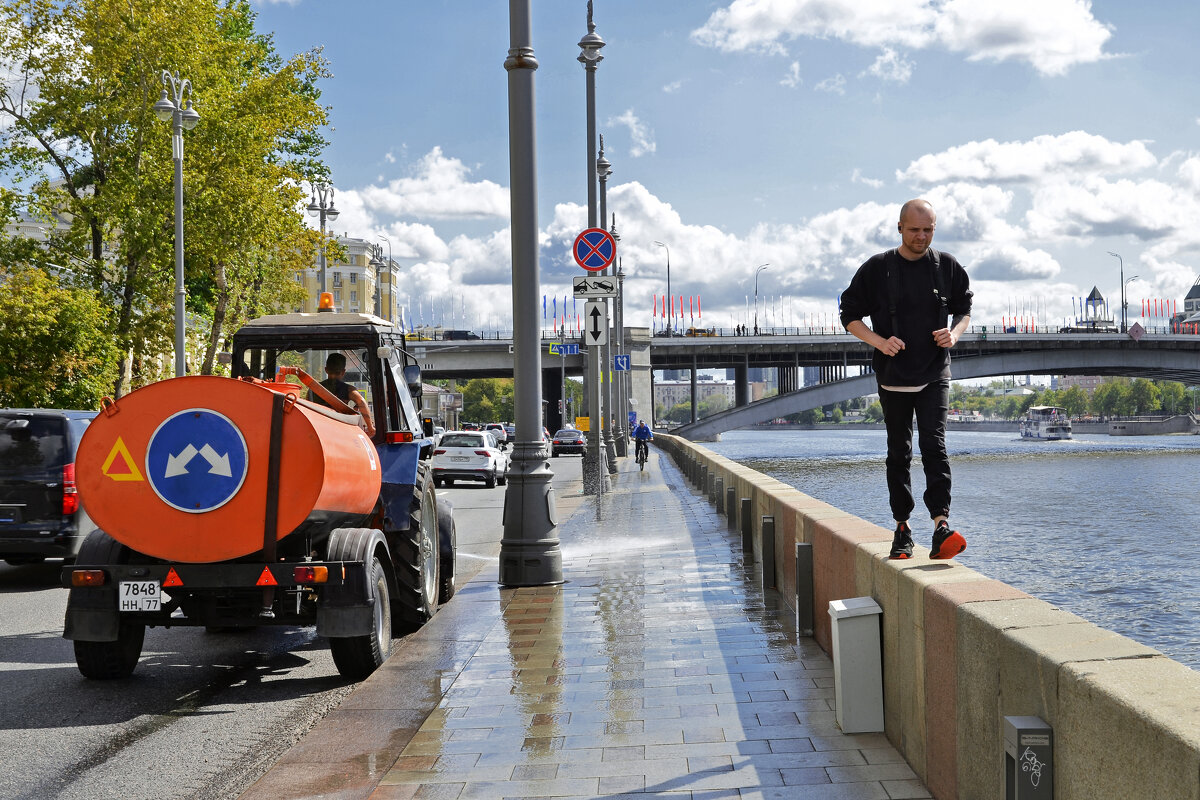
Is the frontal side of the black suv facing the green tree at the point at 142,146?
yes

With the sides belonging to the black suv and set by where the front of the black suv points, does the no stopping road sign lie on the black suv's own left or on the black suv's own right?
on the black suv's own right

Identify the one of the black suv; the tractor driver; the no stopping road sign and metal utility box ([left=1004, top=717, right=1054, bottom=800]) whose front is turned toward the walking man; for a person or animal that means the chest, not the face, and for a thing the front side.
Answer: the no stopping road sign

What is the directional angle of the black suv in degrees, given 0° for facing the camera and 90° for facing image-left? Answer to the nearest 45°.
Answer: approximately 180°

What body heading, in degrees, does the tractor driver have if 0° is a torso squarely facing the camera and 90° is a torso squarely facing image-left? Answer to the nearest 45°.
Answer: approximately 180°

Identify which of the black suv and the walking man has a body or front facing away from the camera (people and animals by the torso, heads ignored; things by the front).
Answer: the black suv

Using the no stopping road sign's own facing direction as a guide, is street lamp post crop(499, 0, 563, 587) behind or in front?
in front

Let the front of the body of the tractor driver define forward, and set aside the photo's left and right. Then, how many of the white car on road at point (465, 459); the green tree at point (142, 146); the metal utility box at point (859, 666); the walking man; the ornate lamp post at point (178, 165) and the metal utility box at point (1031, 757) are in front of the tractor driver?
3

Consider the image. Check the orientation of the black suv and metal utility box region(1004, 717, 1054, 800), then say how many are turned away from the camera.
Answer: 1

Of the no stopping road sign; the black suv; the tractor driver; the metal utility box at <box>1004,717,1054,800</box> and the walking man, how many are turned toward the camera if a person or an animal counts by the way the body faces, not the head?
3
